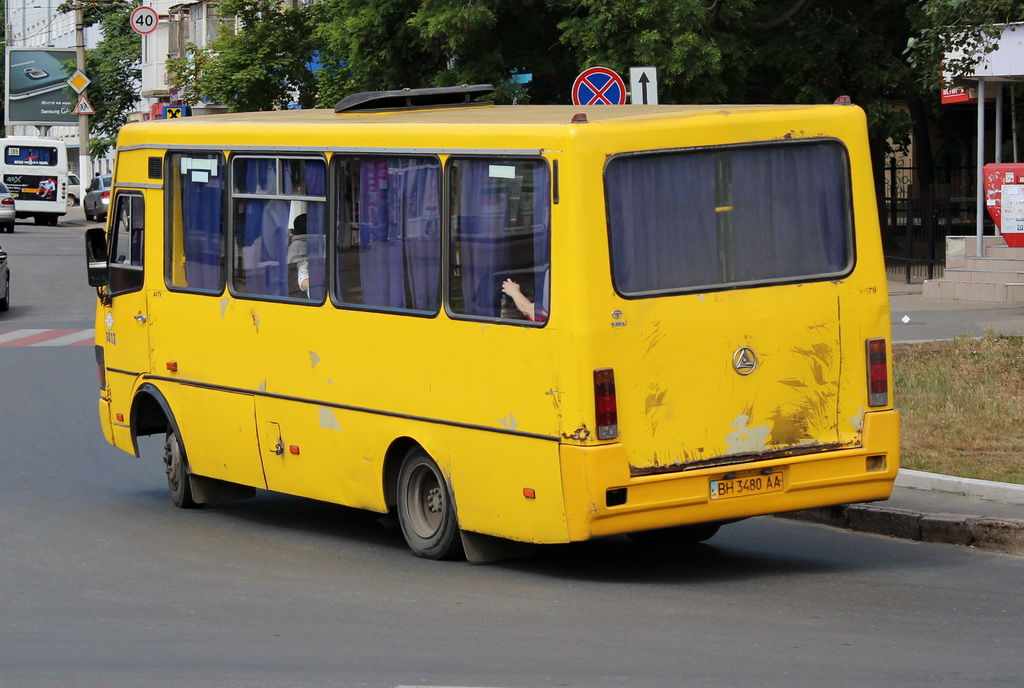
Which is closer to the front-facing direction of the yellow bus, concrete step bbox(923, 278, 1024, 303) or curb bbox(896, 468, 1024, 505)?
the concrete step

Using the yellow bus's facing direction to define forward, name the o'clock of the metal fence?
The metal fence is roughly at 2 o'clock from the yellow bus.

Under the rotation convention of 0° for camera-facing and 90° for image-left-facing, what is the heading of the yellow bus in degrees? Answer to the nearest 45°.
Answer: approximately 135°

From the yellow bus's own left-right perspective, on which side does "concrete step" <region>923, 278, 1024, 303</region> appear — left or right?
on its right

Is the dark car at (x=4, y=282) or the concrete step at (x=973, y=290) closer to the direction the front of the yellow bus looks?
the dark car

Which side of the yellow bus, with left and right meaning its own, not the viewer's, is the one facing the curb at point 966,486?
right

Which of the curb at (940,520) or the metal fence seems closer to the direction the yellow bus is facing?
the metal fence

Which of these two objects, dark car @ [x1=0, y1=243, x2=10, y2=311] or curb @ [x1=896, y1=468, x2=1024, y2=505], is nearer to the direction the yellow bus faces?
the dark car
